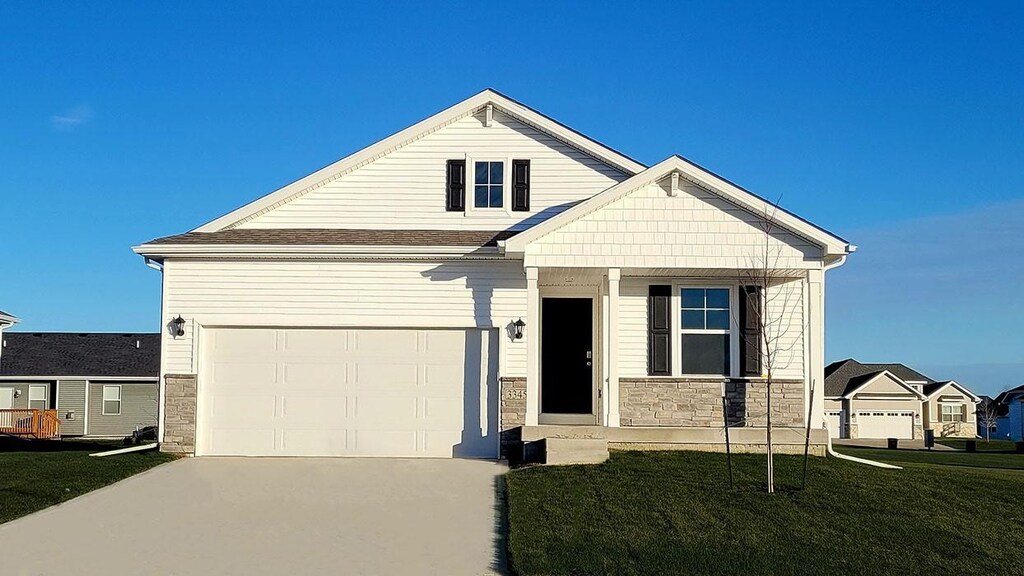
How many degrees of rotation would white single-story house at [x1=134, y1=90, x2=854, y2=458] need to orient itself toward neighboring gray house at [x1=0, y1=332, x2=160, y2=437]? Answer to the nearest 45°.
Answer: approximately 135° to its right

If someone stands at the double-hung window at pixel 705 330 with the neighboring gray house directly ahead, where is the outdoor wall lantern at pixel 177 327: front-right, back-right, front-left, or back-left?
front-left

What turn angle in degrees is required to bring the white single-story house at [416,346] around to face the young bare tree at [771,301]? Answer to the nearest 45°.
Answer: approximately 90° to its left

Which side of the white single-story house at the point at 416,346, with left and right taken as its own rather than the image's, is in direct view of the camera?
front

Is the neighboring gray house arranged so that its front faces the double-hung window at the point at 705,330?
no
